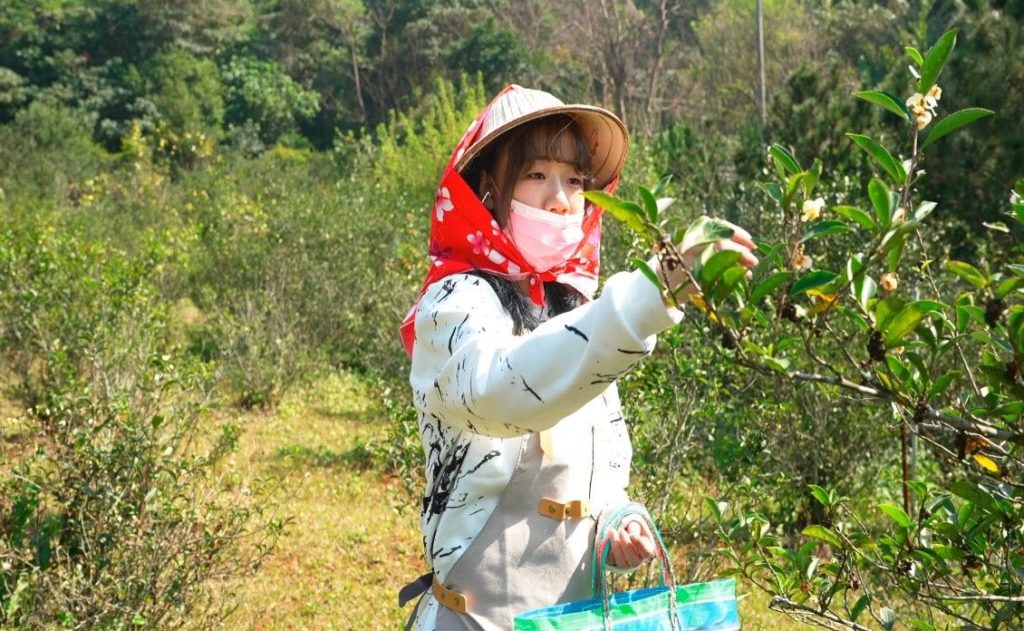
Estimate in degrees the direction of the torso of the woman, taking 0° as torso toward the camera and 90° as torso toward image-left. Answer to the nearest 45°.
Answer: approximately 315°

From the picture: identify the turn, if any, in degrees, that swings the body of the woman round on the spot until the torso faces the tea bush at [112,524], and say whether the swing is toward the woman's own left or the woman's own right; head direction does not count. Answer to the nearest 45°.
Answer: approximately 180°

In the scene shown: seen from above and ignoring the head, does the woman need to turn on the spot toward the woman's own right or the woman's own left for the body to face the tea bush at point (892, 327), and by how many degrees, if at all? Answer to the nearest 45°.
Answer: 0° — they already face it
